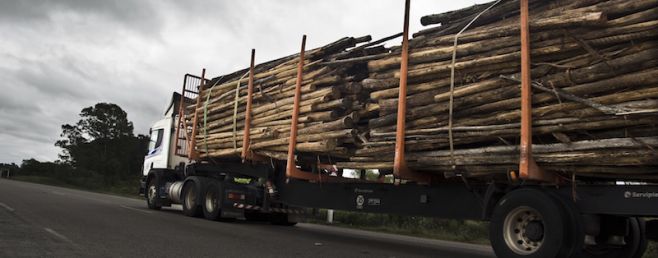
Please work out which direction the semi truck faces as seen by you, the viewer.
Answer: facing away from the viewer and to the left of the viewer
